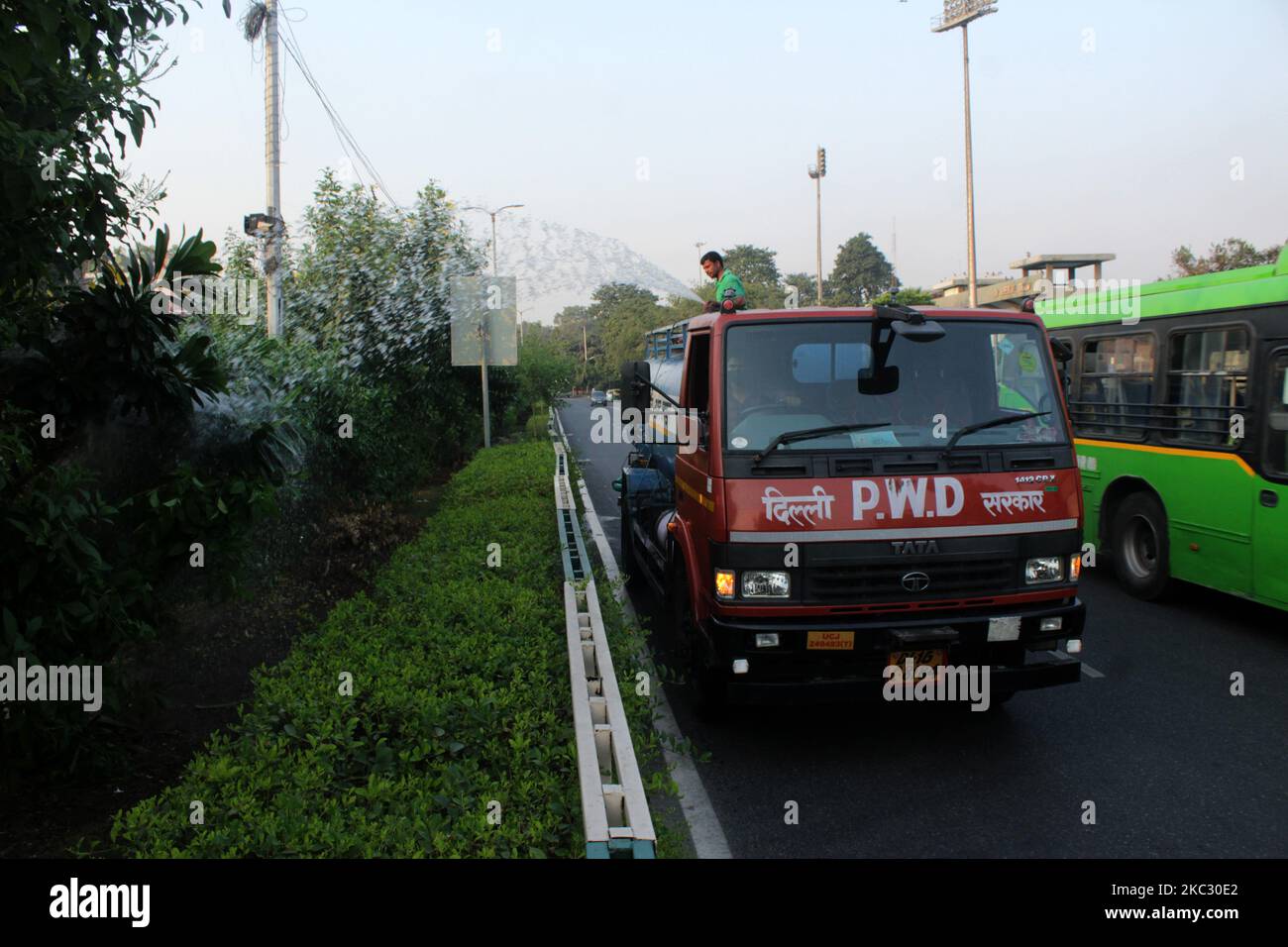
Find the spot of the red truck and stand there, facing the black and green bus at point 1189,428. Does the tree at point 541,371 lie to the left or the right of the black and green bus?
left

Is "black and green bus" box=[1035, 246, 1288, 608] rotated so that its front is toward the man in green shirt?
no

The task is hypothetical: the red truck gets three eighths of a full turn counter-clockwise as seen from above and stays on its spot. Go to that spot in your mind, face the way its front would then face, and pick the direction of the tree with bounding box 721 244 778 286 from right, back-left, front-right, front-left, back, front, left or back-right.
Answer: front-left

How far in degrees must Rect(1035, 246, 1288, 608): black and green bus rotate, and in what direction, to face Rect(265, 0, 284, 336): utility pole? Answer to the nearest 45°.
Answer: approximately 135° to its right

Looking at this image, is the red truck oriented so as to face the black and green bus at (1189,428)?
no

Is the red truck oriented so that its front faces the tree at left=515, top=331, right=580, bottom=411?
no

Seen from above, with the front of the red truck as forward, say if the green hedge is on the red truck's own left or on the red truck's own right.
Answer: on the red truck's own right

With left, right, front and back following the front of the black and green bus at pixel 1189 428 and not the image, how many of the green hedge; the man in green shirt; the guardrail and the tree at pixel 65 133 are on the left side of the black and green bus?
0

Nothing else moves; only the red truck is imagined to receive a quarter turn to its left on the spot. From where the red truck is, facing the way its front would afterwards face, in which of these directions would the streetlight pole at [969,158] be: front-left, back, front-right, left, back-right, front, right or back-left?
left

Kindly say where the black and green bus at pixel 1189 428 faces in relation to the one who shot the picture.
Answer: facing the viewer and to the right of the viewer

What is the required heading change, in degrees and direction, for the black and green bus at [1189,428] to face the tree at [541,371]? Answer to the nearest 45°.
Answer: approximately 180°

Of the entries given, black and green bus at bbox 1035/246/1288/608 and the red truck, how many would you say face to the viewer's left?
0

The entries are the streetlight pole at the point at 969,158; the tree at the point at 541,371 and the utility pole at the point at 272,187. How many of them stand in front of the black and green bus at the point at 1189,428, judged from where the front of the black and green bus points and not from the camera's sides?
0

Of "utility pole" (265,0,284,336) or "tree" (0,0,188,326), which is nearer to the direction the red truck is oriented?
the tree

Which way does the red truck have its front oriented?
toward the camera
